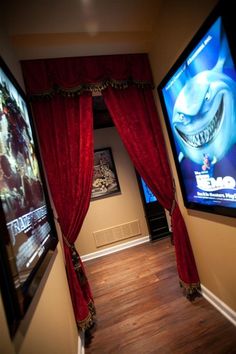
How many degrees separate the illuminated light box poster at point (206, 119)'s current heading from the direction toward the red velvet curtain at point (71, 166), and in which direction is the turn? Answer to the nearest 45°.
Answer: approximately 45° to its right

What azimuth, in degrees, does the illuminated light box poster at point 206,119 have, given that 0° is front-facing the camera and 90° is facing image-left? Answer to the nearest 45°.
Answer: approximately 45°

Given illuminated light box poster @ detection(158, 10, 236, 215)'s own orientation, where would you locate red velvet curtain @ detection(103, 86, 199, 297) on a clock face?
The red velvet curtain is roughly at 3 o'clock from the illuminated light box poster.

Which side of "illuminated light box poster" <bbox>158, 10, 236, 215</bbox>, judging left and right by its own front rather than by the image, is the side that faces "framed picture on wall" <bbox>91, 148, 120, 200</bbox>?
right

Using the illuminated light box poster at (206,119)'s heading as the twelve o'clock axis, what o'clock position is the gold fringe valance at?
The gold fringe valance is roughly at 2 o'clock from the illuminated light box poster.

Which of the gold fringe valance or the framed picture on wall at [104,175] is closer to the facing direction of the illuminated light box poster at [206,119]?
the gold fringe valance

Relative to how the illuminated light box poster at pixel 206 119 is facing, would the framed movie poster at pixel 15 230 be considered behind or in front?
in front

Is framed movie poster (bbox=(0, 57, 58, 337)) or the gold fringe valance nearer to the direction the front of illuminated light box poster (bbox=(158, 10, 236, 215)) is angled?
the framed movie poster
